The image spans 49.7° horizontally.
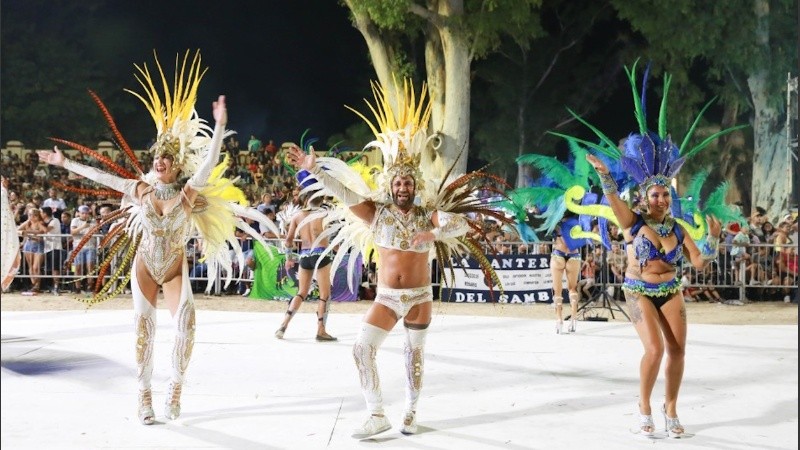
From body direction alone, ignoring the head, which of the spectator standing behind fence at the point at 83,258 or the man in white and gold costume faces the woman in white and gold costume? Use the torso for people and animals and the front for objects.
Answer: the spectator standing behind fence

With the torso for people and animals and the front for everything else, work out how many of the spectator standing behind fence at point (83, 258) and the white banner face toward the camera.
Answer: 2

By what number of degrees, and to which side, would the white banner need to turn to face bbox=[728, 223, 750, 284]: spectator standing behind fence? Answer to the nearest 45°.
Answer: approximately 90° to its left

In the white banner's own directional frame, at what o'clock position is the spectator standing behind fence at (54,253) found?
The spectator standing behind fence is roughly at 3 o'clock from the white banner.

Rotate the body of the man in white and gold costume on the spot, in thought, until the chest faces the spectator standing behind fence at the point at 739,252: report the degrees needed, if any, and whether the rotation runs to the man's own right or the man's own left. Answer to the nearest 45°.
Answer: approximately 135° to the man's own left

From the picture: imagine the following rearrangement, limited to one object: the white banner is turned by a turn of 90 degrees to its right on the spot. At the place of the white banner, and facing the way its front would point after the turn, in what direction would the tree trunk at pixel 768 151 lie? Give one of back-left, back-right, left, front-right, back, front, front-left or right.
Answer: back-right

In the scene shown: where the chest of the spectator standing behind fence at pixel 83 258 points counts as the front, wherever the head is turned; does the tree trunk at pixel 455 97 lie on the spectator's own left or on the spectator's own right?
on the spectator's own left

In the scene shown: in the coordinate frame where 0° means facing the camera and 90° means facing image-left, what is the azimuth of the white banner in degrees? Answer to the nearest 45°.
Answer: approximately 0°

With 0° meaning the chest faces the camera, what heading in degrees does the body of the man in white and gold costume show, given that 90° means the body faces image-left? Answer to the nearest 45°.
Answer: approximately 0°

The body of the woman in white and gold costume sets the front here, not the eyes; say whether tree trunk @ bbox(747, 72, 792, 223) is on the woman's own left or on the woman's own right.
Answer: on the woman's own left

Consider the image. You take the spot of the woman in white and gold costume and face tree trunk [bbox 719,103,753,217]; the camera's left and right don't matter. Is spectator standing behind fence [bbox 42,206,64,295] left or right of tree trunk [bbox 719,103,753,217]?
left
